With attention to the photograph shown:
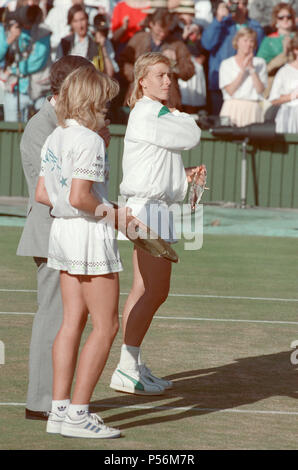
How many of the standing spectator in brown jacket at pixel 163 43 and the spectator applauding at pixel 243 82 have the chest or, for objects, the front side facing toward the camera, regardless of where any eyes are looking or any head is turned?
2

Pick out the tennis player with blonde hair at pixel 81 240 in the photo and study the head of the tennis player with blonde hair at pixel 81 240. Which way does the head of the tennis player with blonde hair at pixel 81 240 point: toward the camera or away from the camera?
away from the camera

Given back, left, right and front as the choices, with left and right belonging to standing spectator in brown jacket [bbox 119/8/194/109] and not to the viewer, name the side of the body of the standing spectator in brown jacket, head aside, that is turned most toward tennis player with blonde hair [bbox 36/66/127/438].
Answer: front

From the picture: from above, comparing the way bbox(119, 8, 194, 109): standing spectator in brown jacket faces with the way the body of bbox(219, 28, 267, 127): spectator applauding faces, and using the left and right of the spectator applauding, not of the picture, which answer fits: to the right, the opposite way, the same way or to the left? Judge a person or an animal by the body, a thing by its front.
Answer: the same way

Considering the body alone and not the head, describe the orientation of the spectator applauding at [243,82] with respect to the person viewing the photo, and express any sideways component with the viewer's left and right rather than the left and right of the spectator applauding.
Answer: facing the viewer

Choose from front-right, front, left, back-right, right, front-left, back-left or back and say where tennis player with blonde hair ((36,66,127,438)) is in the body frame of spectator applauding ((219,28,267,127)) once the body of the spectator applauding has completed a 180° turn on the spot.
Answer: back

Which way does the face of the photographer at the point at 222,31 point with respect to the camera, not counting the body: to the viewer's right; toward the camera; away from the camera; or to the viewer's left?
toward the camera

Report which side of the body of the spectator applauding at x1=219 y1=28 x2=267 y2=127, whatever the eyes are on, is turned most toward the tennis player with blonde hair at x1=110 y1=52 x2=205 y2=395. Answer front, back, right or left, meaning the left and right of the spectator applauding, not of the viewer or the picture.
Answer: front

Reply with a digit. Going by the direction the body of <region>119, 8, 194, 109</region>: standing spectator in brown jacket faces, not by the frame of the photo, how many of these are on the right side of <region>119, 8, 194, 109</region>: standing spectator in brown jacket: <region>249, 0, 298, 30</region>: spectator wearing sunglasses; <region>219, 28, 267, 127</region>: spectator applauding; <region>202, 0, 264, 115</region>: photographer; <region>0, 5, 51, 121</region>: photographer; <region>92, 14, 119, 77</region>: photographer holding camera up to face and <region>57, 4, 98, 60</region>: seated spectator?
3

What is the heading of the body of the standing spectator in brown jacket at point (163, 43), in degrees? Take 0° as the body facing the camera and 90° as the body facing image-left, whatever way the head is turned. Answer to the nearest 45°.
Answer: approximately 0°

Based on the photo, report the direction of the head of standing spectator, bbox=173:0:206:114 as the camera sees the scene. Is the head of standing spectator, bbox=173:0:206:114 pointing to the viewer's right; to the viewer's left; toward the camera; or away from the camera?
toward the camera

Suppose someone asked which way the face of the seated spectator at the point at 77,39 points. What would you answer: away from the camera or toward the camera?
toward the camera

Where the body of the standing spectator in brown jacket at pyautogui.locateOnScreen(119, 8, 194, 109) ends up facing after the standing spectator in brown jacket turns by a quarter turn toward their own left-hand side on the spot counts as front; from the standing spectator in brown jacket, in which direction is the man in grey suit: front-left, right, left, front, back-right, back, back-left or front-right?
right
